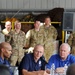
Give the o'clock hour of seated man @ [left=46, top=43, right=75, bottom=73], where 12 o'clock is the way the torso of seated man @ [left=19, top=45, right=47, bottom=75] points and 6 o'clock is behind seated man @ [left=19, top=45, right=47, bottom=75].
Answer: seated man @ [left=46, top=43, right=75, bottom=73] is roughly at 10 o'clock from seated man @ [left=19, top=45, right=47, bottom=75].

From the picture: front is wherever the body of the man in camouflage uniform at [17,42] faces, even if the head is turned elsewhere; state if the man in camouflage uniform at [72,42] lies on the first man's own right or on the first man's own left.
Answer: on the first man's own left

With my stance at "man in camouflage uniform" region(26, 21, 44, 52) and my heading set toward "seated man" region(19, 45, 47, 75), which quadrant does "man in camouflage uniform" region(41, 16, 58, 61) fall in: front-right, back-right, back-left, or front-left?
back-left

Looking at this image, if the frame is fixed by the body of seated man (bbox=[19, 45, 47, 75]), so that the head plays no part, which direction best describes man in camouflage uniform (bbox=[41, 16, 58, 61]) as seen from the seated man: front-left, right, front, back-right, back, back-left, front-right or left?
back-left

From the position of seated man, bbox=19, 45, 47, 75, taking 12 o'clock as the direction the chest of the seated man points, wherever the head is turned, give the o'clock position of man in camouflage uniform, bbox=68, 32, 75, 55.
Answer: The man in camouflage uniform is roughly at 8 o'clock from the seated man.

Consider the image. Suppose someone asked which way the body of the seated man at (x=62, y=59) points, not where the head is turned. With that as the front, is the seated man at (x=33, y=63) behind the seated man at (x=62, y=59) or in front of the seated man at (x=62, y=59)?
in front

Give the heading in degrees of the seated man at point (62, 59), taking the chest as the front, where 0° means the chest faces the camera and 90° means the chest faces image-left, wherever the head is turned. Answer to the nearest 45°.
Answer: approximately 45°

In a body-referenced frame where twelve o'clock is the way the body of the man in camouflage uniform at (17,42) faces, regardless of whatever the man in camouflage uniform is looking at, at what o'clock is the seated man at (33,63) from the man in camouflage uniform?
The seated man is roughly at 12 o'clock from the man in camouflage uniform.

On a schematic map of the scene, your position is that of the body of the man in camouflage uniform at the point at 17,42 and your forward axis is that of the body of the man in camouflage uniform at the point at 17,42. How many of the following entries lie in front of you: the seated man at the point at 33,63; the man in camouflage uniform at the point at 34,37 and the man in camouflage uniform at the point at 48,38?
1
